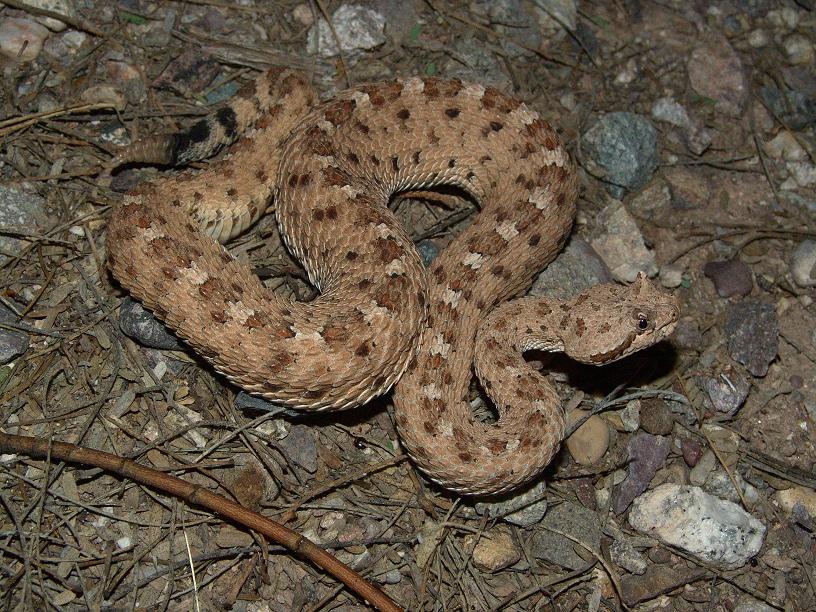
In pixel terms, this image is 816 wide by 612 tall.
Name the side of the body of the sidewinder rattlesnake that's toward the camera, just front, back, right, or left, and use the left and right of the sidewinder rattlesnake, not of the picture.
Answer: right

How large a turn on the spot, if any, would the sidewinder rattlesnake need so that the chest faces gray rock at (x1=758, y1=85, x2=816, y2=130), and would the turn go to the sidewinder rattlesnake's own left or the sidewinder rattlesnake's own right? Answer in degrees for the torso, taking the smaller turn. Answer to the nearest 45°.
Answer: approximately 45° to the sidewinder rattlesnake's own left

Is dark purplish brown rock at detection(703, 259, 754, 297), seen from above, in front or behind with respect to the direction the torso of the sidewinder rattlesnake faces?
in front

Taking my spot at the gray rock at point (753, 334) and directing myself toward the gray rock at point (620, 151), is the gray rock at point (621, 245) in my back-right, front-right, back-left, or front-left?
front-left

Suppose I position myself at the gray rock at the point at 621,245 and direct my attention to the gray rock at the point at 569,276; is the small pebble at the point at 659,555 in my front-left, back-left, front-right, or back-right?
front-left

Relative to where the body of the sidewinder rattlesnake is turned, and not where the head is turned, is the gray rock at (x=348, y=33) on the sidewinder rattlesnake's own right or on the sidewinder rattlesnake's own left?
on the sidewinder rattlesnake's own left

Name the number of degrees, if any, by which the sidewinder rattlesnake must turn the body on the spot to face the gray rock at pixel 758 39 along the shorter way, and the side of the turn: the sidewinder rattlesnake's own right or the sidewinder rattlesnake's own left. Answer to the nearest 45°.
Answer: approximately 45° to the sidewinder rattlesnake's own left

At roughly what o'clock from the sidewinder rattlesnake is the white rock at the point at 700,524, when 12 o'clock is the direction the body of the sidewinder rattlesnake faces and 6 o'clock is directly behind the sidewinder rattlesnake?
The white rock is roughly at 1 o'clock from the sidewinder rattlesnake.

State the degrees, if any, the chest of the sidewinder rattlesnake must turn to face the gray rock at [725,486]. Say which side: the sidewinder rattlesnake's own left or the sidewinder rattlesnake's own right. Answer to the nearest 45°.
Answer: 0° — it already faces it

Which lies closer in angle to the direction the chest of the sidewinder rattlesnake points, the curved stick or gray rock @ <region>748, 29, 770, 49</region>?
the gray rock

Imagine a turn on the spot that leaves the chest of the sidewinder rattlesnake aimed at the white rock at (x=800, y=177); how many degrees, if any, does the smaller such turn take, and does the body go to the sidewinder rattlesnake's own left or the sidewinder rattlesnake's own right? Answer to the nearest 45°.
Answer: approximately 45° to the sidewinder rattlesnake's own left

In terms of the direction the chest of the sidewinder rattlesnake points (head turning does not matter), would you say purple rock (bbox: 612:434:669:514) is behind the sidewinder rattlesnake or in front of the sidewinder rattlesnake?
in front

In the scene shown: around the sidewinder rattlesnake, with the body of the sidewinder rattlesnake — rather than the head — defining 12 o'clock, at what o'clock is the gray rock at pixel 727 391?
The gray rock is roughly at 12 o'clock from the sidewinder rattlesnake.

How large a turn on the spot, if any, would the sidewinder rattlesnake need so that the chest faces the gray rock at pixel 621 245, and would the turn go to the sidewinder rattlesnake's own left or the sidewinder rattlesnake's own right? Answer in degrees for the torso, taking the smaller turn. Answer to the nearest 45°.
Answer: approximately 45° to the sidewinder rattlesnake's own left

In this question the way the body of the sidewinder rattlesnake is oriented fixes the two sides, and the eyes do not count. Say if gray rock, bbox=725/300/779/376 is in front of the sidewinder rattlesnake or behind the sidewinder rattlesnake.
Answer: in front

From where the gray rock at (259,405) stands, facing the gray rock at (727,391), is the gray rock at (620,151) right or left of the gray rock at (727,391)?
left

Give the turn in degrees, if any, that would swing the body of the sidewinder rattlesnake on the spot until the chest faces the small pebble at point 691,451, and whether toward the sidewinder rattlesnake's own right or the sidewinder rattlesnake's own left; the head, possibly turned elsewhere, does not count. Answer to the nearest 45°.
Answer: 0° — it already faces it
